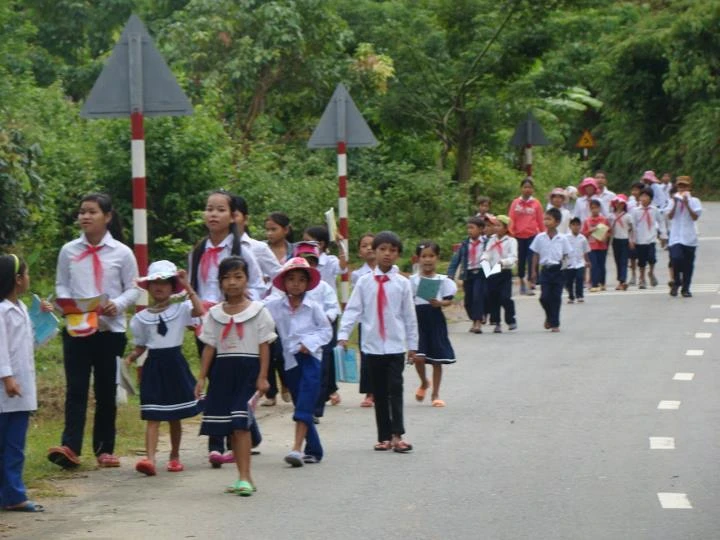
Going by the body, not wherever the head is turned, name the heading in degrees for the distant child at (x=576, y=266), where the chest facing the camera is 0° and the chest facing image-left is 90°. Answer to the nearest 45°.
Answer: approximately 0°

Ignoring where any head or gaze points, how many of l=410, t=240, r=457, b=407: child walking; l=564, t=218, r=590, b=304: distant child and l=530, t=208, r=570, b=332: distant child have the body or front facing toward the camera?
3

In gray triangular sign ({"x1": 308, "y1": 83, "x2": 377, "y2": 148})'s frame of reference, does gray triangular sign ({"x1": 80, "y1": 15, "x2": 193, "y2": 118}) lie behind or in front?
behind

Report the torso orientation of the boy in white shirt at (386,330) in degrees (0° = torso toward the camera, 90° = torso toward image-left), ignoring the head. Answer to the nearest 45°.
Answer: approximately 0°

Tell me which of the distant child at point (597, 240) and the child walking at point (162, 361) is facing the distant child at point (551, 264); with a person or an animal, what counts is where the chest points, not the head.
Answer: the distant child at point (597, 240)

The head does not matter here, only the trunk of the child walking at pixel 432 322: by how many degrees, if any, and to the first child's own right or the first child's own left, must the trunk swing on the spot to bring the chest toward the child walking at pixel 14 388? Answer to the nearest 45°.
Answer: approximately 45° to the first child's own right

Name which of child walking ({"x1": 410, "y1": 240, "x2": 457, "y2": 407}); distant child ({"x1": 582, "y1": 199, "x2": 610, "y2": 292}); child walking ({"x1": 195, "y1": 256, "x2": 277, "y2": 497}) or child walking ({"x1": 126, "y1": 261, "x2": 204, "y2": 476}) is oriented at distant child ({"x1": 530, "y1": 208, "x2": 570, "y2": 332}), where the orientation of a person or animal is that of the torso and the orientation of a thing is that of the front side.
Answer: distant child ({"x1": 582, "y1": 199, "x2": 610, "y2": 292})

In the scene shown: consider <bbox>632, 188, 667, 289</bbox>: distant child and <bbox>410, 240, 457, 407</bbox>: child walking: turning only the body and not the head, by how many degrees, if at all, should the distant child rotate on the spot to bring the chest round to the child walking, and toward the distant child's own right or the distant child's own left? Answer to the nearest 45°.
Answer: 0° — they already face them

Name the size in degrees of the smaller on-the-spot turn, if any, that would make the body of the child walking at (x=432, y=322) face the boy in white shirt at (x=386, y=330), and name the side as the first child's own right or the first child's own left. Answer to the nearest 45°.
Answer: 0° — they already face them

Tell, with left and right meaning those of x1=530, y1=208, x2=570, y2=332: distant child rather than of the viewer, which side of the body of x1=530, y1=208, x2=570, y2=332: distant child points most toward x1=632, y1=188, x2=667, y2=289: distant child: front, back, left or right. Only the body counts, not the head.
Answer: back

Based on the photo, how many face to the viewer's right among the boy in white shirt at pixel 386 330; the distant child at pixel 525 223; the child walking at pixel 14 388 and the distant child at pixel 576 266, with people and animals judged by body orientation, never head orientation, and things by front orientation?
1

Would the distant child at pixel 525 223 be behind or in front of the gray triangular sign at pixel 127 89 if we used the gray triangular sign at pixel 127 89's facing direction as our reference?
in front

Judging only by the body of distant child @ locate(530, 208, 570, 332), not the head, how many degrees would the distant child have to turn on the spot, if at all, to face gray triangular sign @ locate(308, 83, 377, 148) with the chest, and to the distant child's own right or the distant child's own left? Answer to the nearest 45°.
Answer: approximately 45° to the distant child's own right

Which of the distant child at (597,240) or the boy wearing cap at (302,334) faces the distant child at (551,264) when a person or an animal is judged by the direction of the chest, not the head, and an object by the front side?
the distant child at (597,240)
